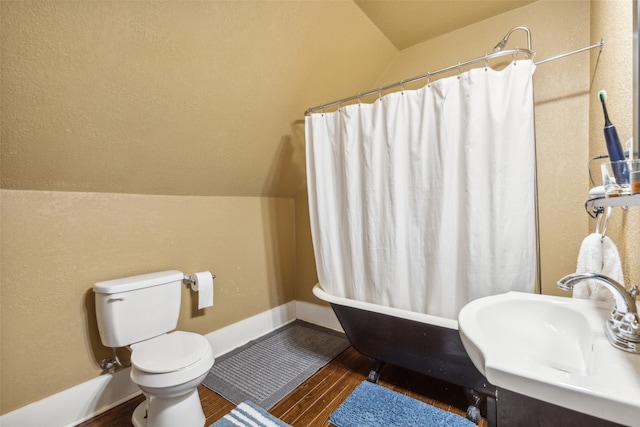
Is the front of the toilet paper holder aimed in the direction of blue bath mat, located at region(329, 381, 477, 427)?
yes

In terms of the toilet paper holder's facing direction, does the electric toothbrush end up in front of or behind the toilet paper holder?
in front

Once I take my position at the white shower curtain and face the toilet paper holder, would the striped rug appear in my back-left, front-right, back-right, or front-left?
front-left

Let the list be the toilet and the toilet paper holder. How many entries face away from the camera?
0

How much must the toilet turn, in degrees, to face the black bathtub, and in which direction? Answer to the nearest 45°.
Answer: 0° — it already faces it

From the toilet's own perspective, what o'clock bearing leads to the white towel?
The white towel is roughly at 12 o'clock from the toilet.

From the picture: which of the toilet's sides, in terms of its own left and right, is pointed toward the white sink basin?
front

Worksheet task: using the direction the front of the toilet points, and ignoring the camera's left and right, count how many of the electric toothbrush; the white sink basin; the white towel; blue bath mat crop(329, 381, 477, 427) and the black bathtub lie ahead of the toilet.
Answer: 5

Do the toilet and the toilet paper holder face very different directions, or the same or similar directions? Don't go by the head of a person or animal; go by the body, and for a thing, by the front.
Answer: same or similar directions

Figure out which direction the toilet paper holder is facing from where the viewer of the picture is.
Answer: facing the viewer and to the right of the viewer

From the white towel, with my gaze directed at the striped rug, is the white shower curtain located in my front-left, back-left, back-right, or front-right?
front-right

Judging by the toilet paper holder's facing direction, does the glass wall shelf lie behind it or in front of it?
in front

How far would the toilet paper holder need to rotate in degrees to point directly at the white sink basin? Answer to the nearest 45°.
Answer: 0° — it already faces it

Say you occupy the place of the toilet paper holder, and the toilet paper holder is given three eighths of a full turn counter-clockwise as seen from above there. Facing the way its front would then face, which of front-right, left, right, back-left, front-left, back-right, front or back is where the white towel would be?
back-right
